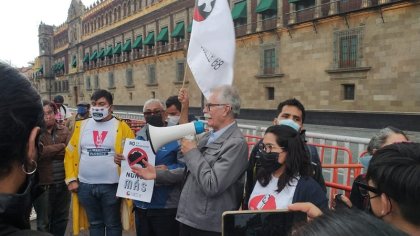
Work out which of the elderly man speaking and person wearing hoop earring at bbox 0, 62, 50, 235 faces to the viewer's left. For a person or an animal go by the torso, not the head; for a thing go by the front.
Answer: the elderly man speaking

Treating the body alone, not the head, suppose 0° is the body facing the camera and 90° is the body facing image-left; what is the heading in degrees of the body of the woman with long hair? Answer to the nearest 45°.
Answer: approximately 45°

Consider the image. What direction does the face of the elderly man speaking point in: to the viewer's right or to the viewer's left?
to the viewer's left

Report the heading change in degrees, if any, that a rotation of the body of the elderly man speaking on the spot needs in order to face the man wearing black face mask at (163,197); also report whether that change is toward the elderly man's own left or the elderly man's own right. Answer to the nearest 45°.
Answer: approximately 45° to the elderly man's own right

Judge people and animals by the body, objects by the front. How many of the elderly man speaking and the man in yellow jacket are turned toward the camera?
1

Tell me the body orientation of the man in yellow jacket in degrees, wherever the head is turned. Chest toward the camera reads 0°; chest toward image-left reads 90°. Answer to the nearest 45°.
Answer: approximately 0°

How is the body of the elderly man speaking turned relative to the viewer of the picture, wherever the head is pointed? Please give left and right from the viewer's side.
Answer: facing to the left of the viewer
